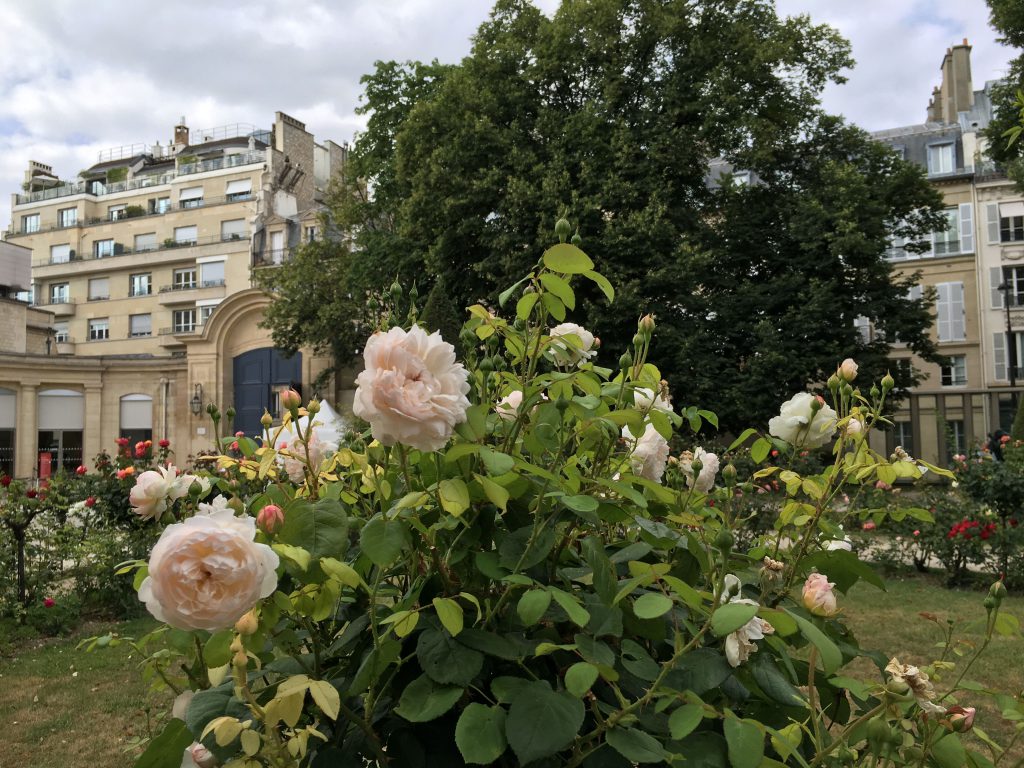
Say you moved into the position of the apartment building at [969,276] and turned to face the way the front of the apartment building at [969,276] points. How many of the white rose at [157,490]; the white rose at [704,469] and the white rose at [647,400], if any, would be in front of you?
3

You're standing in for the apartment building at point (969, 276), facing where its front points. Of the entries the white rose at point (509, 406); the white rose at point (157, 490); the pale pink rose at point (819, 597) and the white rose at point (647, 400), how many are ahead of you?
4

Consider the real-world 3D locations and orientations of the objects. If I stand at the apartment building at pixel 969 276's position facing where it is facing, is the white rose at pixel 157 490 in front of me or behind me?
in front

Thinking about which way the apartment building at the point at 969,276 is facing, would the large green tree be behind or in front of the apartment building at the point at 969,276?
in front

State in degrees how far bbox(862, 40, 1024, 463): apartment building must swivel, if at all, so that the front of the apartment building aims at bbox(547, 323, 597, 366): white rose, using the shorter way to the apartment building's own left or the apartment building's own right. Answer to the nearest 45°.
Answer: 0° — it already faces it

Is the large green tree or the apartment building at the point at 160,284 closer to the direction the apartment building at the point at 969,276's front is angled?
the large green tree

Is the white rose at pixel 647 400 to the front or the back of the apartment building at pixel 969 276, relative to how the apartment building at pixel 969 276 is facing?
to the front

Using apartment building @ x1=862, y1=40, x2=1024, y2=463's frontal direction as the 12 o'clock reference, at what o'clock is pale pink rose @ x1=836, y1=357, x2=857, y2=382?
The pale pink rose is roughly at 12 o'clock from the apartment building.

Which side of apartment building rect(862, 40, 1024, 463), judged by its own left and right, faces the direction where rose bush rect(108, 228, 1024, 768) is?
front
